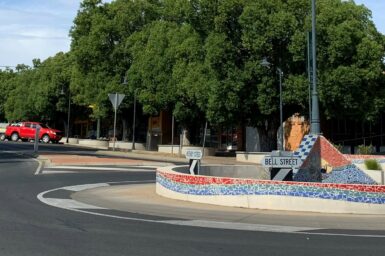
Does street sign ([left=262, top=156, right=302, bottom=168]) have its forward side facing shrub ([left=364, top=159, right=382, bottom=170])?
no

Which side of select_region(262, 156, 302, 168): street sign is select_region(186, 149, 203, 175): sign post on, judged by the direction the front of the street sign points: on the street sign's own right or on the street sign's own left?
on the street sign's own right

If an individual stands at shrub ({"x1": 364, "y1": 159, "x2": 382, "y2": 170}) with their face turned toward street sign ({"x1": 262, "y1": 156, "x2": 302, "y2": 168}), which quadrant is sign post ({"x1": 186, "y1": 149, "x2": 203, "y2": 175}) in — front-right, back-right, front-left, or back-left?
front-right

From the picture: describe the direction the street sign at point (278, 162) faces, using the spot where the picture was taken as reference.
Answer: facing the viewer
